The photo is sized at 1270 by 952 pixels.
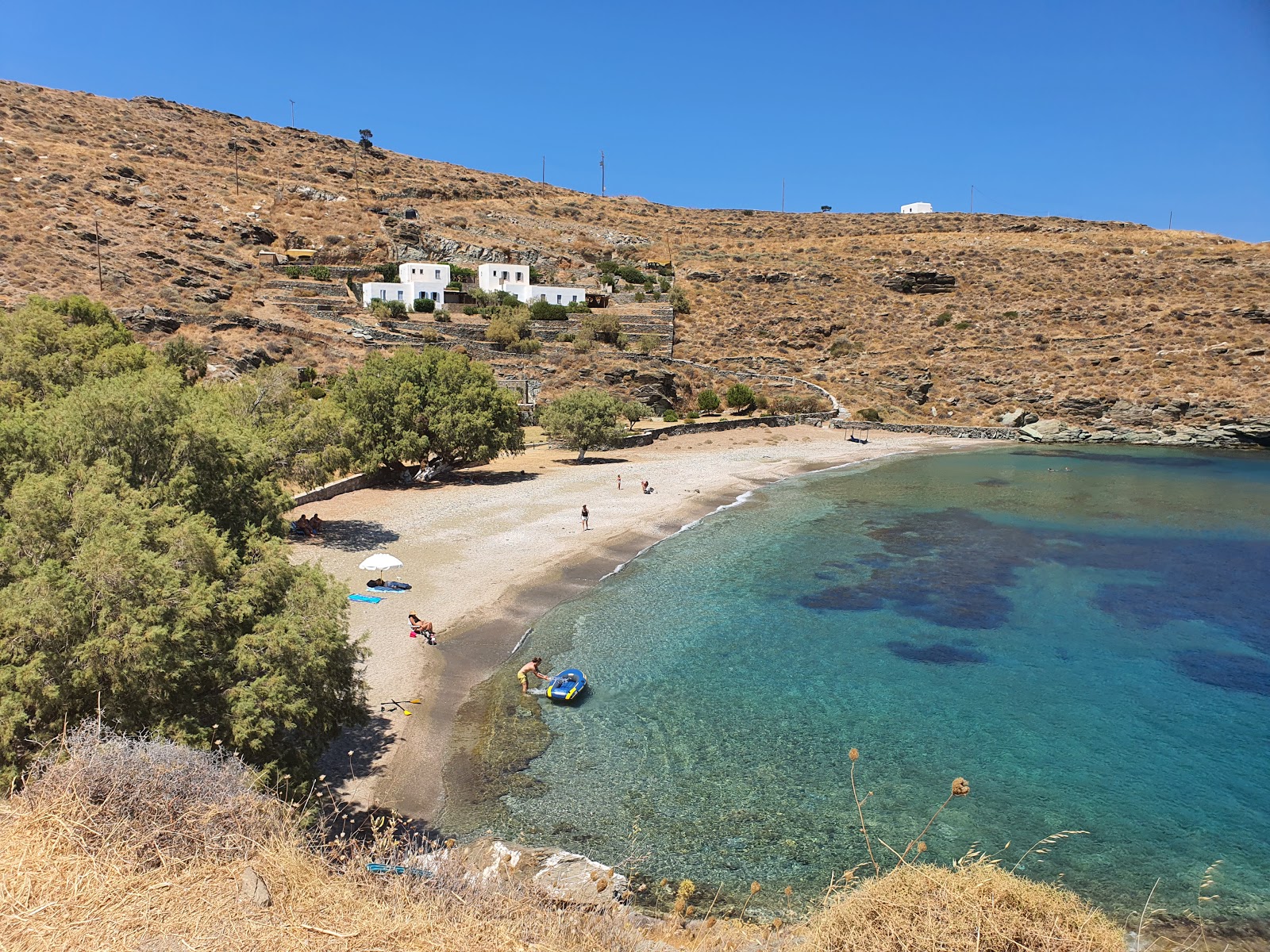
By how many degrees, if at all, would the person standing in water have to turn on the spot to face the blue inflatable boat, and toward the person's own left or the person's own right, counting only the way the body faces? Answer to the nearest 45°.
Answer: approximately 45° to the person's own right

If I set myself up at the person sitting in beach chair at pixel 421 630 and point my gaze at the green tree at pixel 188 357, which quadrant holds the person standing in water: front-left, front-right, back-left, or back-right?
back-right

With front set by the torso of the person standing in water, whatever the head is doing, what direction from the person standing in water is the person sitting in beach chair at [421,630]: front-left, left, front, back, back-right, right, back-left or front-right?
back-left

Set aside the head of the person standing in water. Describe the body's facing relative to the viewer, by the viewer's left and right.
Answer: facing to the right of the viewer

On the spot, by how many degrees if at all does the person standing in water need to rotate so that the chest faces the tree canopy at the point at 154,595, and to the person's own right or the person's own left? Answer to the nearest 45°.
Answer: approximately 135° to the person's own right

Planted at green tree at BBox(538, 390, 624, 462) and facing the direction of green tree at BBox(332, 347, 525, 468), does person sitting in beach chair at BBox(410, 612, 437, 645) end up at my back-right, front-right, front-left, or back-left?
front-left

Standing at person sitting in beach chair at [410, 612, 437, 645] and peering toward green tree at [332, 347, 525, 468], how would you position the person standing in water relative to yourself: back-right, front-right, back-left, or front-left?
back-right

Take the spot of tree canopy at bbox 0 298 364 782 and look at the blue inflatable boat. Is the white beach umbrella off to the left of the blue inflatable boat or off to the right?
left

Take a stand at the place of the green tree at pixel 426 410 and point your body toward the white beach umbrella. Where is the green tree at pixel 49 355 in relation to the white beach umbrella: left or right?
right

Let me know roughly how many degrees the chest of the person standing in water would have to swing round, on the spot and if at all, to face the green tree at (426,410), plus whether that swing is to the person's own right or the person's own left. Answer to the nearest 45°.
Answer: approximately 90° to the person's own left

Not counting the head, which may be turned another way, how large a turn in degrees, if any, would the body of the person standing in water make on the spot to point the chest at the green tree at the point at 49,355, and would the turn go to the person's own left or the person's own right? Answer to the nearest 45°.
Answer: approximately 135° to the person's own left

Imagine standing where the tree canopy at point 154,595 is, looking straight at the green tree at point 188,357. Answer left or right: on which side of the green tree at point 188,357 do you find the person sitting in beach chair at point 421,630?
right

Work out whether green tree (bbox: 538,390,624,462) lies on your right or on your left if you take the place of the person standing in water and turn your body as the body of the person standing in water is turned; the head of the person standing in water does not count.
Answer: on your left

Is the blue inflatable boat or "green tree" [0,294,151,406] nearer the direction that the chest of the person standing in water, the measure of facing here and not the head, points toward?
the blue inflatable boat
